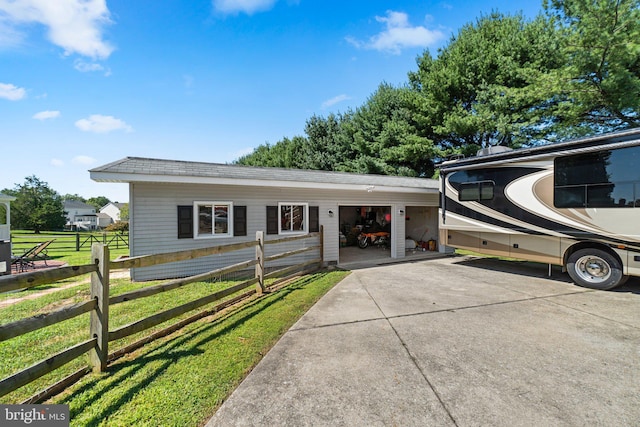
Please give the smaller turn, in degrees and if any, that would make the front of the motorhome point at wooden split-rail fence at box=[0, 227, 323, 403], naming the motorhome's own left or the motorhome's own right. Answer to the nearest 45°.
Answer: approximately 90° to the motorhome's own right

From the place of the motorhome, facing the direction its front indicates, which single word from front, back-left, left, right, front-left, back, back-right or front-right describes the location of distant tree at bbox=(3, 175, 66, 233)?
back-right

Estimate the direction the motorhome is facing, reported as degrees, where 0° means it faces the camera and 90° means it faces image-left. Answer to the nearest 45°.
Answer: approximately 315°

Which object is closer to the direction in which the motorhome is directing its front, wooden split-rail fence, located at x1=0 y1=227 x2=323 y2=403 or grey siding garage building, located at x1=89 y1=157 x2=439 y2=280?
the wooden split-rail fence

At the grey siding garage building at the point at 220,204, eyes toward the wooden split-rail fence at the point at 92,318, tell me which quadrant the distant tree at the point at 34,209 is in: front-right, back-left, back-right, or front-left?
back-right

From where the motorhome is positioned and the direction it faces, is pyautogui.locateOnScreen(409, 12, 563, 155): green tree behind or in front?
behind

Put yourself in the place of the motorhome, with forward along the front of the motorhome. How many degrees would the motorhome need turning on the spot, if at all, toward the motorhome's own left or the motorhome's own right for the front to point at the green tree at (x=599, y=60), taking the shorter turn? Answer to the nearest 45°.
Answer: approximately 135° to the motorhome's own left

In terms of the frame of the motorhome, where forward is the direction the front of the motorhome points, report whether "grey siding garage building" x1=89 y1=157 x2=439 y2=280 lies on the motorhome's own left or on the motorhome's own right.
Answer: on the motorhome's own right
